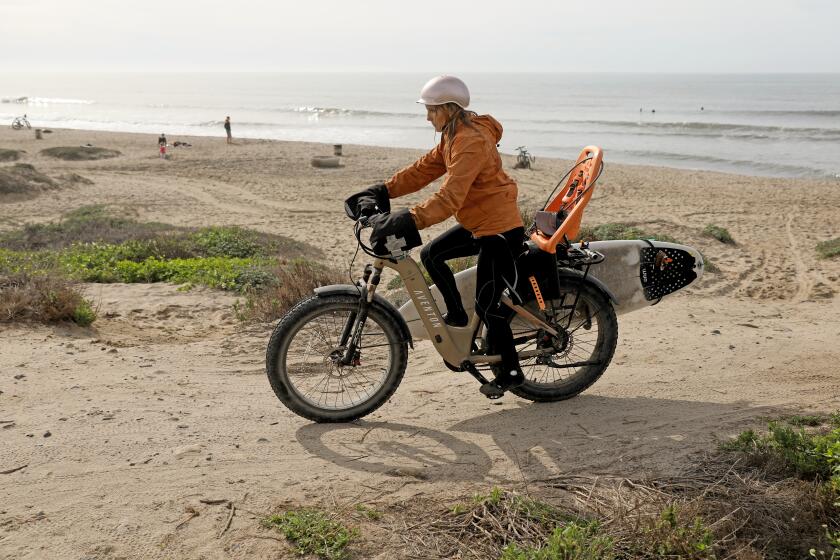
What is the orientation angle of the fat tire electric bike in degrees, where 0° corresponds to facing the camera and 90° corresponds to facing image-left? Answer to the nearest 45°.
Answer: approximately 90°

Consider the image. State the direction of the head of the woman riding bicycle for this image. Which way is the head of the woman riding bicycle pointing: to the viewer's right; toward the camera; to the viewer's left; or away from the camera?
to the viewer's left

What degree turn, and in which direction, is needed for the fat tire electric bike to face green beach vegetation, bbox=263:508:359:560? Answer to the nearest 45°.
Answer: approximately 90° to its left
